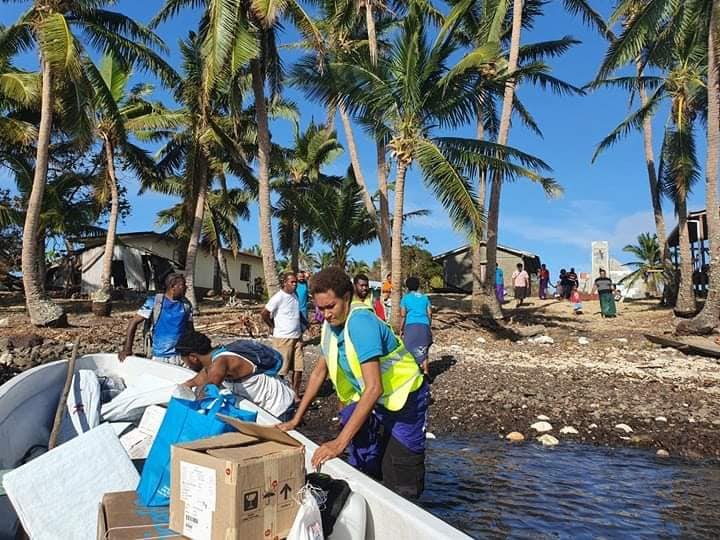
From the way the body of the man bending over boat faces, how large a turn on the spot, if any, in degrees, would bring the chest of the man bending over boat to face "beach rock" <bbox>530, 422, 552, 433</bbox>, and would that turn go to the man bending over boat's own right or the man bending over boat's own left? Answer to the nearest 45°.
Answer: approximately 135° to the man bending over boat's own right

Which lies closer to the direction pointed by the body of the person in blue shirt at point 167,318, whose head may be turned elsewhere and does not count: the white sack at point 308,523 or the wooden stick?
the white sack

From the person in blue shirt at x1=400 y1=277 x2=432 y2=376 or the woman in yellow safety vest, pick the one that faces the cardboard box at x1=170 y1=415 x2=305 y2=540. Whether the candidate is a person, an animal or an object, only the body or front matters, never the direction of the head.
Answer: the woman in yellow safety vest

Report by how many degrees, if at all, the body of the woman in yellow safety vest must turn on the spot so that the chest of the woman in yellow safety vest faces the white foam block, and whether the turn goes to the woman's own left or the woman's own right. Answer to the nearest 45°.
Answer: approximately 45° to the woman's own right

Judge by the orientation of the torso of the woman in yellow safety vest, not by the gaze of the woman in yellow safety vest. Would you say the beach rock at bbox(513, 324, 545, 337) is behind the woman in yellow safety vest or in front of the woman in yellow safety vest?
behind

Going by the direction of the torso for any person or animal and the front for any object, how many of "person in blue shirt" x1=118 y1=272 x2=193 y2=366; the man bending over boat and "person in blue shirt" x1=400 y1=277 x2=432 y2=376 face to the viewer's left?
1

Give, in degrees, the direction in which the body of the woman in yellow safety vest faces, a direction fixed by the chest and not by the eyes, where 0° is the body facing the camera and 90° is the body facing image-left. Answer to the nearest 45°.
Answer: approximately 45°

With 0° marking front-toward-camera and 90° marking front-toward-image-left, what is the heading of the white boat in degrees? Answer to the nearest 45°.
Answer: approximately 135°

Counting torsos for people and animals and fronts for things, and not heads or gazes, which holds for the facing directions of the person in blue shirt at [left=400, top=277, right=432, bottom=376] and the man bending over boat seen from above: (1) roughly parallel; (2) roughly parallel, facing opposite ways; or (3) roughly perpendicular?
roughly perpendicular

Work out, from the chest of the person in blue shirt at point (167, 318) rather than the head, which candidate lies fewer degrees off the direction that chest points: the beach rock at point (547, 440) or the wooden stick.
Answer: the beach rock

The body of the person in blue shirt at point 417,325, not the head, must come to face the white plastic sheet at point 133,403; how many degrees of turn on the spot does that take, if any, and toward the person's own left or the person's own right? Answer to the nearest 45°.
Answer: approximately 135° to the person's own left

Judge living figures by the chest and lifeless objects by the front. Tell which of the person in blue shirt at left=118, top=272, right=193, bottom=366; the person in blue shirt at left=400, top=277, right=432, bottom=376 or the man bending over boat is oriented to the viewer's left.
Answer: the man bending over boat

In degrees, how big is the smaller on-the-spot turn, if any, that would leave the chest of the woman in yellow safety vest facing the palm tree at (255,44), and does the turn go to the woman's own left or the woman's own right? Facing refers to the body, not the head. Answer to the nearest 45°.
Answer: approximately 135° to the woman's own right

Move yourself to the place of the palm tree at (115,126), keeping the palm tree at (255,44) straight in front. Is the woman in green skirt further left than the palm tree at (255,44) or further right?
left

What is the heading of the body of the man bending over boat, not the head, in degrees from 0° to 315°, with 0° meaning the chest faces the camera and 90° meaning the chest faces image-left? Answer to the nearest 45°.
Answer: approximately 90°

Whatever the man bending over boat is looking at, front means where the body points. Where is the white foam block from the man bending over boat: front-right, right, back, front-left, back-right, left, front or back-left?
front-left
